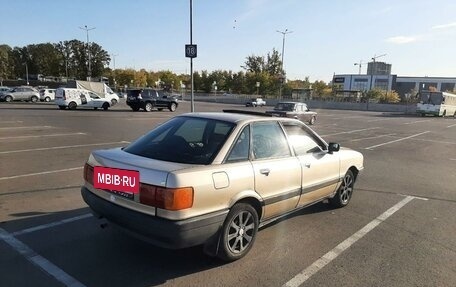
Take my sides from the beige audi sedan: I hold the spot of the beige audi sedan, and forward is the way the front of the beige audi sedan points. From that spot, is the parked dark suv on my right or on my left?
on my left

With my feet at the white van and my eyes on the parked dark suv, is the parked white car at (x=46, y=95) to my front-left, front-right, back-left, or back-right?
back-left

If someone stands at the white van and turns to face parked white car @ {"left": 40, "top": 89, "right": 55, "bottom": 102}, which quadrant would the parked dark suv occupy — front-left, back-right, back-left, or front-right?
back-right

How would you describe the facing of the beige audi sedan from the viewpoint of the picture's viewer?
facing away from the viewer and to the right of the viewer

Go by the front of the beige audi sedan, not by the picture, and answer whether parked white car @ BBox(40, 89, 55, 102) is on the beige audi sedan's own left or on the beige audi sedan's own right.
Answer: on the beige audi sedan's own left

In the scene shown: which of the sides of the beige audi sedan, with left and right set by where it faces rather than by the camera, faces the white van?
left
